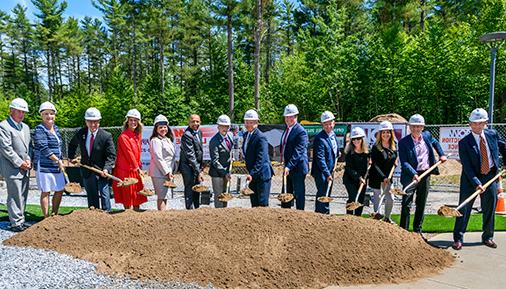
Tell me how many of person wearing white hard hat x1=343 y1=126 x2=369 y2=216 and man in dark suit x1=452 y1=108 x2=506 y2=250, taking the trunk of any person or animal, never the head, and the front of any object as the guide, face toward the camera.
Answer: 2

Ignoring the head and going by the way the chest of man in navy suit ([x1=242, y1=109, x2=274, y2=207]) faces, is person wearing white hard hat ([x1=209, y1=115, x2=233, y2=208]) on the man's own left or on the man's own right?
on the man's own right

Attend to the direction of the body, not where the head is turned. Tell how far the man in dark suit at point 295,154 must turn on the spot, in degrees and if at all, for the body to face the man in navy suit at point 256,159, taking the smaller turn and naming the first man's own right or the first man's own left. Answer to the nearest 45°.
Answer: approximately 45° to the first man's own right

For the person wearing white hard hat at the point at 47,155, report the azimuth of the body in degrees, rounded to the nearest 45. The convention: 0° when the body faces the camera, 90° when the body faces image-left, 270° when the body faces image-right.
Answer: approximately 315°
